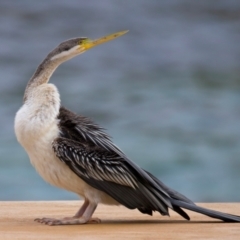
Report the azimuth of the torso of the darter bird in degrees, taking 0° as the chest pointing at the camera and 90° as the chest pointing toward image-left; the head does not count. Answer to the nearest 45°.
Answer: approximately 90°
